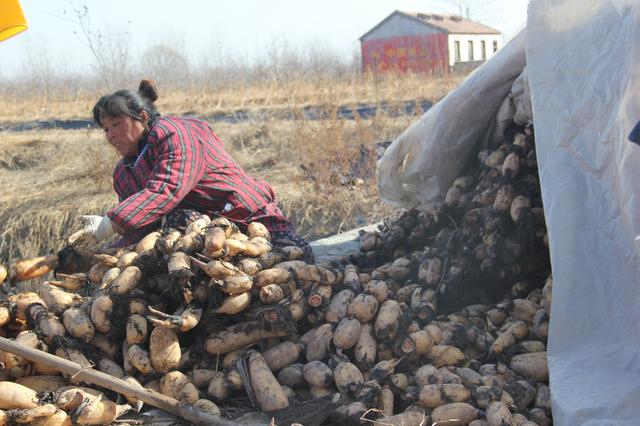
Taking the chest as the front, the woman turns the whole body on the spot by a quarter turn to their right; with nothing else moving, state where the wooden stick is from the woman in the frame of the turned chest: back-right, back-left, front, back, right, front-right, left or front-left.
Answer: back

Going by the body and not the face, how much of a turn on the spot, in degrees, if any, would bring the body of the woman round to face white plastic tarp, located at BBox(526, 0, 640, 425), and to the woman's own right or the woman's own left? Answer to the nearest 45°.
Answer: approximately 135° to the woman's own left

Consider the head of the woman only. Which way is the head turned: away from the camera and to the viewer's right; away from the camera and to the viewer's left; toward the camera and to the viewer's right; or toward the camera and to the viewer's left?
toward the camera and to the viewer's left

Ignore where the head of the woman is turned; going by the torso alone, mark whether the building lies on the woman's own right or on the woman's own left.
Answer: on the woman's own right

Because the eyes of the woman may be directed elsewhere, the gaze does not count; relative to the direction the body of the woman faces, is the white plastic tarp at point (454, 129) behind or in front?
behind

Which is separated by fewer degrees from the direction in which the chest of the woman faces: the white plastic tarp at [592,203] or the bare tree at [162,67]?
the bare tree

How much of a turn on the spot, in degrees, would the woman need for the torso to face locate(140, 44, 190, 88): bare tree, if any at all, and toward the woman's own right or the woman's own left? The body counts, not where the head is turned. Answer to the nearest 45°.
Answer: approximately 90° to the woman's own right

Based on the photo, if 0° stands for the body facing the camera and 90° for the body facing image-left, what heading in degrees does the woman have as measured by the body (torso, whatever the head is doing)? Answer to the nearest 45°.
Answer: approximately 90°
